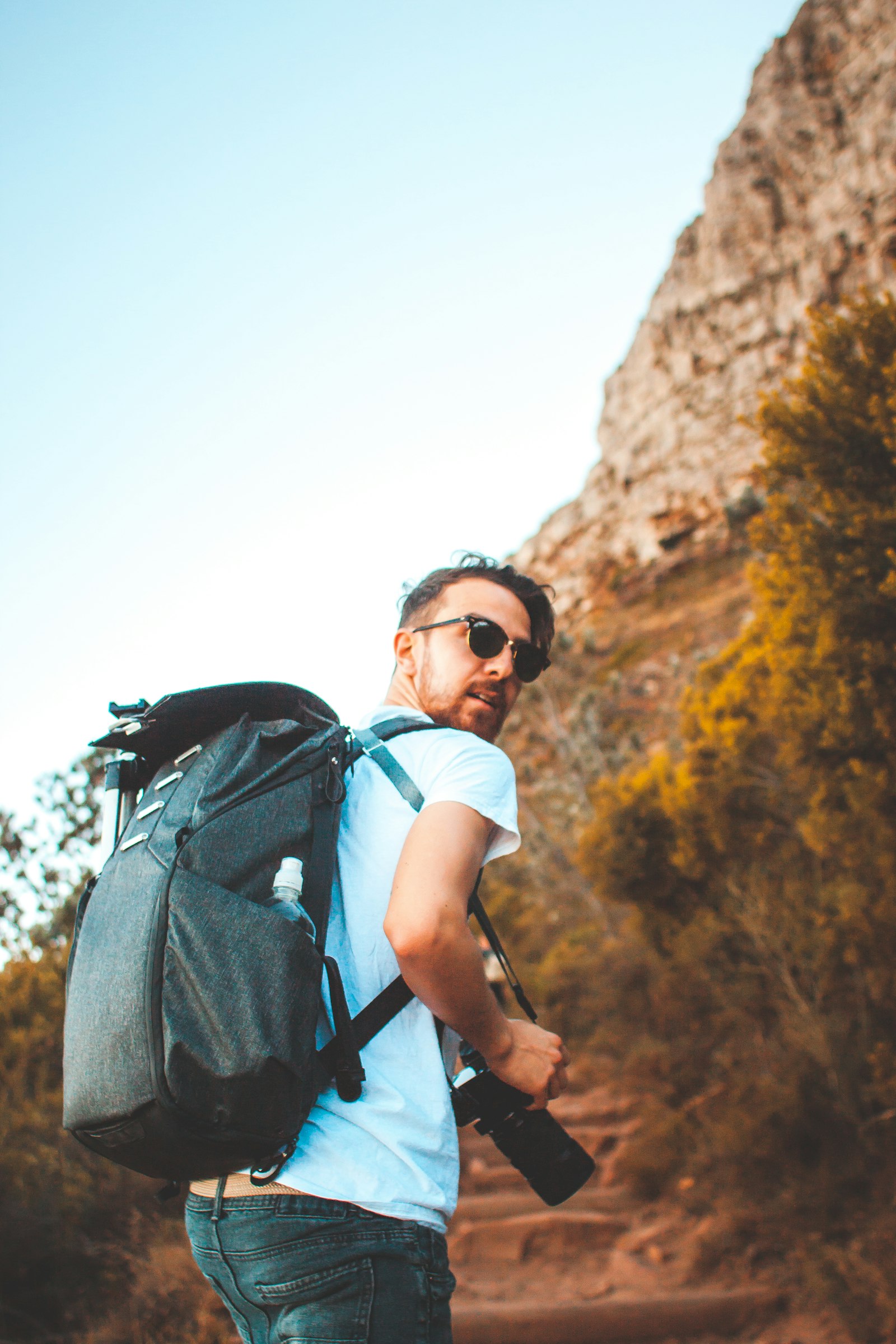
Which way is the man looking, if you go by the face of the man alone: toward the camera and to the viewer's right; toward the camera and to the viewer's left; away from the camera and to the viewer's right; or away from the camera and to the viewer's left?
toward the camera and to the viewer's right

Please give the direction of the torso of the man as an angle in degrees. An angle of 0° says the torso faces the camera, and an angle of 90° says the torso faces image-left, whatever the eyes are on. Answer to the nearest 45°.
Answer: approximately 225°
